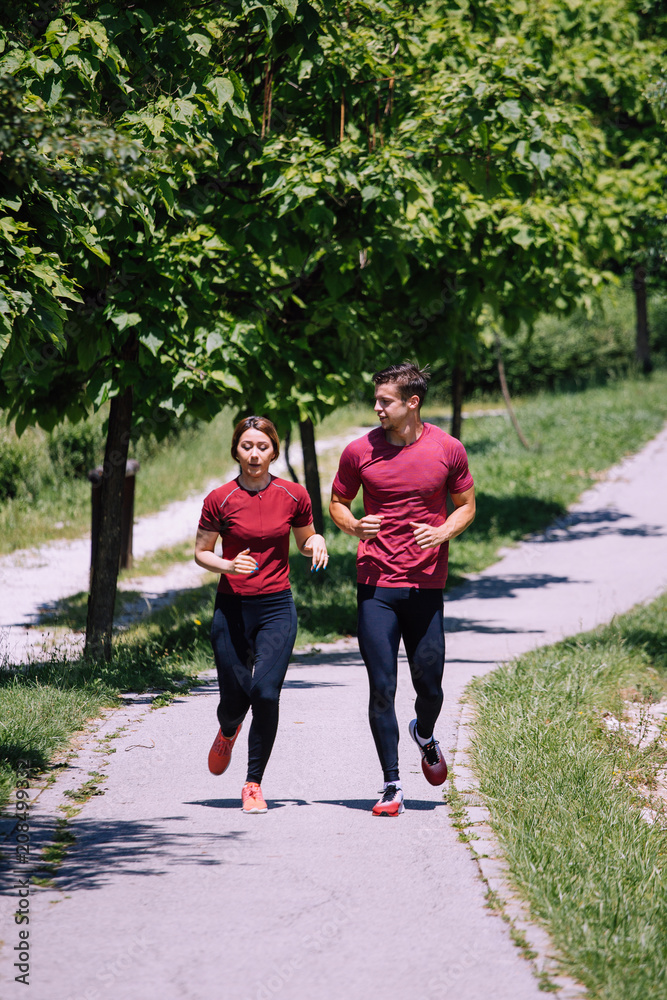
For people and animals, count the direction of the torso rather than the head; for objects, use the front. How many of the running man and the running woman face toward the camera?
2

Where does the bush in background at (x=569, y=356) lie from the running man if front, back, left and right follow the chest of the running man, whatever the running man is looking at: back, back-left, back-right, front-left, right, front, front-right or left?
back

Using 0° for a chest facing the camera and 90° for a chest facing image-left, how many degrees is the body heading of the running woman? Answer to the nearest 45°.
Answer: approximately 0°

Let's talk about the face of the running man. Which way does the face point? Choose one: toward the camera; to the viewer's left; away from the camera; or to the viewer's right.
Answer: to the viewer's left

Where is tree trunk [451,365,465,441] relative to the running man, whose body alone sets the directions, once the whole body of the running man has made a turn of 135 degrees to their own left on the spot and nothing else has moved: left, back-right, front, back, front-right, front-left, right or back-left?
front-left

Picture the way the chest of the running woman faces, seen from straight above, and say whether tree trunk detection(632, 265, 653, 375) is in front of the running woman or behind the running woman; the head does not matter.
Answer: behind

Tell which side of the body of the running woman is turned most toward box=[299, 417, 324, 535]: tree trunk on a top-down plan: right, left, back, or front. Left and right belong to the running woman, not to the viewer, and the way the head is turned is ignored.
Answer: back

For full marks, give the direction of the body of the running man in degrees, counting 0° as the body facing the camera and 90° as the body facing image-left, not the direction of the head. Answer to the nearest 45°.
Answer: approximately 0°

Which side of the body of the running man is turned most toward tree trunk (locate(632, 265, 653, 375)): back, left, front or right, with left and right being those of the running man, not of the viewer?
back
